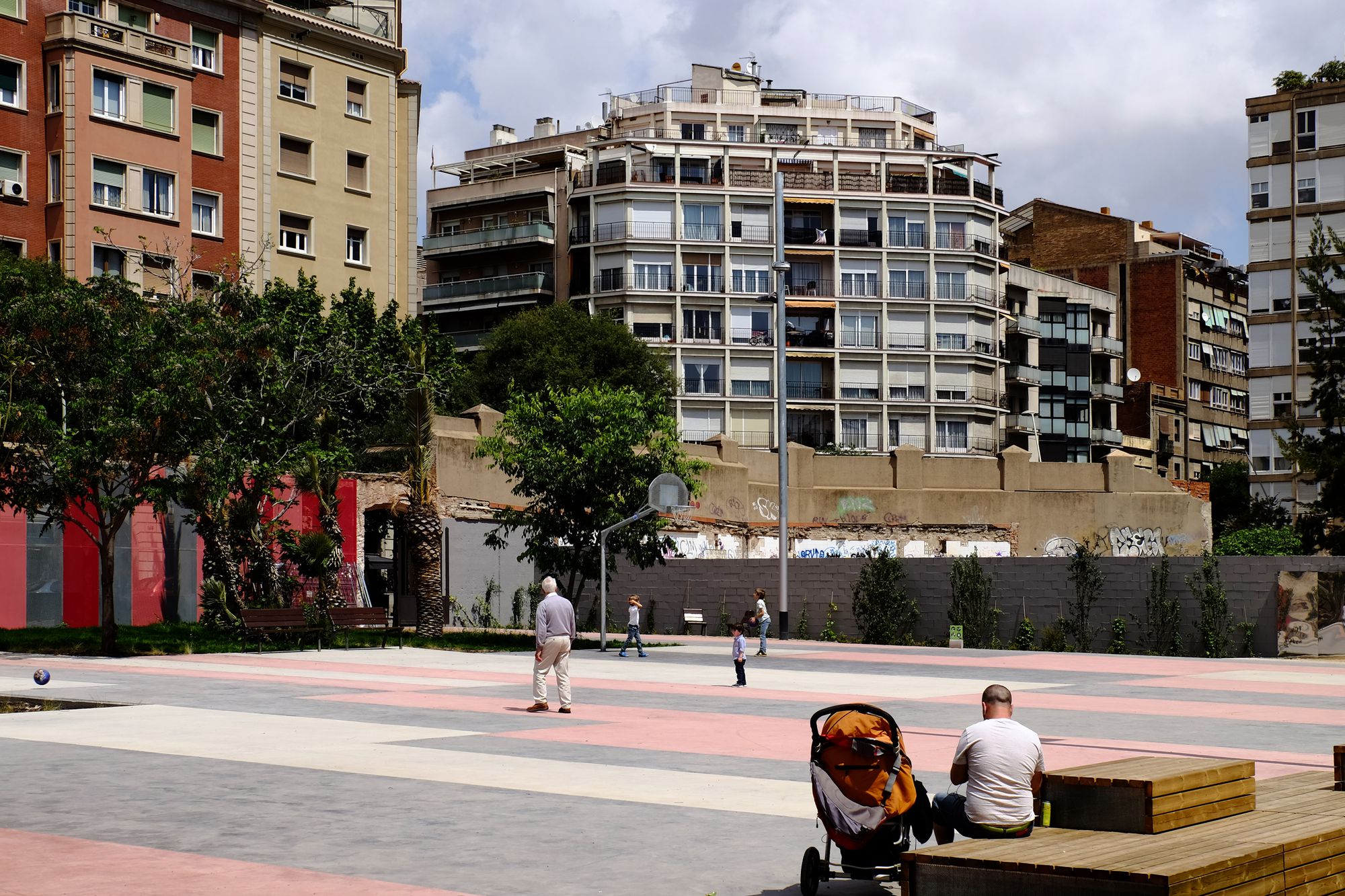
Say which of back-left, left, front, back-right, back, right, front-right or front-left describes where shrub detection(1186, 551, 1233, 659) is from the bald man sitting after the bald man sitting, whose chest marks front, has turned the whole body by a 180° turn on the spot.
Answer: back-left

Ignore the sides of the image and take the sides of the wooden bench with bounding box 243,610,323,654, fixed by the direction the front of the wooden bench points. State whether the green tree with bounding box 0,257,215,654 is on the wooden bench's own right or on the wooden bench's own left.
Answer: on the wooden bench's own right

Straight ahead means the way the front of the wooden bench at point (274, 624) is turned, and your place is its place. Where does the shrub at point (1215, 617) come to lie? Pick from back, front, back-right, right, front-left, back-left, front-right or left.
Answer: front-left

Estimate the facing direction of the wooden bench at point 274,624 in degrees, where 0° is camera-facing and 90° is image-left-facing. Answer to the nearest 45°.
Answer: approximately 315°

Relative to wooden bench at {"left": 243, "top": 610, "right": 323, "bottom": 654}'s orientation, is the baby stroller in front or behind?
in front

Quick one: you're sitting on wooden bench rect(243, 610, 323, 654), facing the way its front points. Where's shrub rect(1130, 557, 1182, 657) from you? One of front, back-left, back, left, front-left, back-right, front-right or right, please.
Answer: front-left

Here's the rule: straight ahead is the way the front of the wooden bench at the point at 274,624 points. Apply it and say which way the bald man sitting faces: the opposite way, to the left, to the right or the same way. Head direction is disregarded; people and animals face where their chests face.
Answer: the opposite way

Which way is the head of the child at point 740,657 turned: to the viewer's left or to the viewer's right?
to the viewer's left

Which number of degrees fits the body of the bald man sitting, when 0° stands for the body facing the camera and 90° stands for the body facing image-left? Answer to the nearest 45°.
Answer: approximately 135°

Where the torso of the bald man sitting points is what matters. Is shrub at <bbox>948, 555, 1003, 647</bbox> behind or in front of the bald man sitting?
in front
